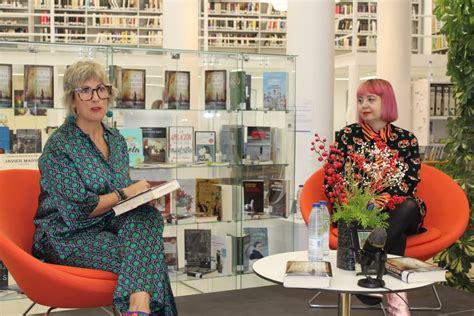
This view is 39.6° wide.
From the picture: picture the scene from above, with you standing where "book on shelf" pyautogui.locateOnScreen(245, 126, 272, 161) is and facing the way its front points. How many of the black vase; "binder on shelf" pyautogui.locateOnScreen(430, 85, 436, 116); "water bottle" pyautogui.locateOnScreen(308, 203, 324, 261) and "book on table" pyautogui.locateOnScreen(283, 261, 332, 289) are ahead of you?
3

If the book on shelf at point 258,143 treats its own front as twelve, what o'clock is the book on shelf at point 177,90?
the book on shelf at point 177,90 is roughly at 2 o'clock from the book on shelf at point 258,143.

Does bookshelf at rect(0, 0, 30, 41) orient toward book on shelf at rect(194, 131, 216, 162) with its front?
yes

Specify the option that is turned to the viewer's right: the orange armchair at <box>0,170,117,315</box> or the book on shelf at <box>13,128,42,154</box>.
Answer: the orange armchair

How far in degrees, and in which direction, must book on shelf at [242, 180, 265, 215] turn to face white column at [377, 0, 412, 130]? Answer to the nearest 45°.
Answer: approximately 135° to its left

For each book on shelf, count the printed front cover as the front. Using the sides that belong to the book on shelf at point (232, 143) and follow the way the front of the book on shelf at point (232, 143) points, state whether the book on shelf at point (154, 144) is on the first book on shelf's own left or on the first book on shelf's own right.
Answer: on the first book on shelf's own right
